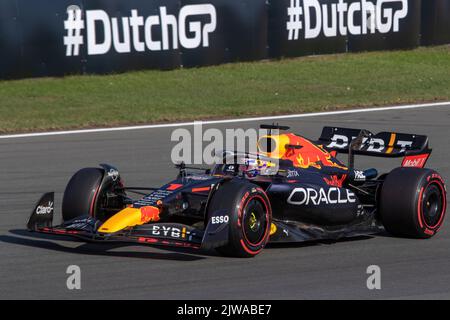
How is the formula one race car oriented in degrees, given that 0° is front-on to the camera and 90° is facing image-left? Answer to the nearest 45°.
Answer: approximately 45°
